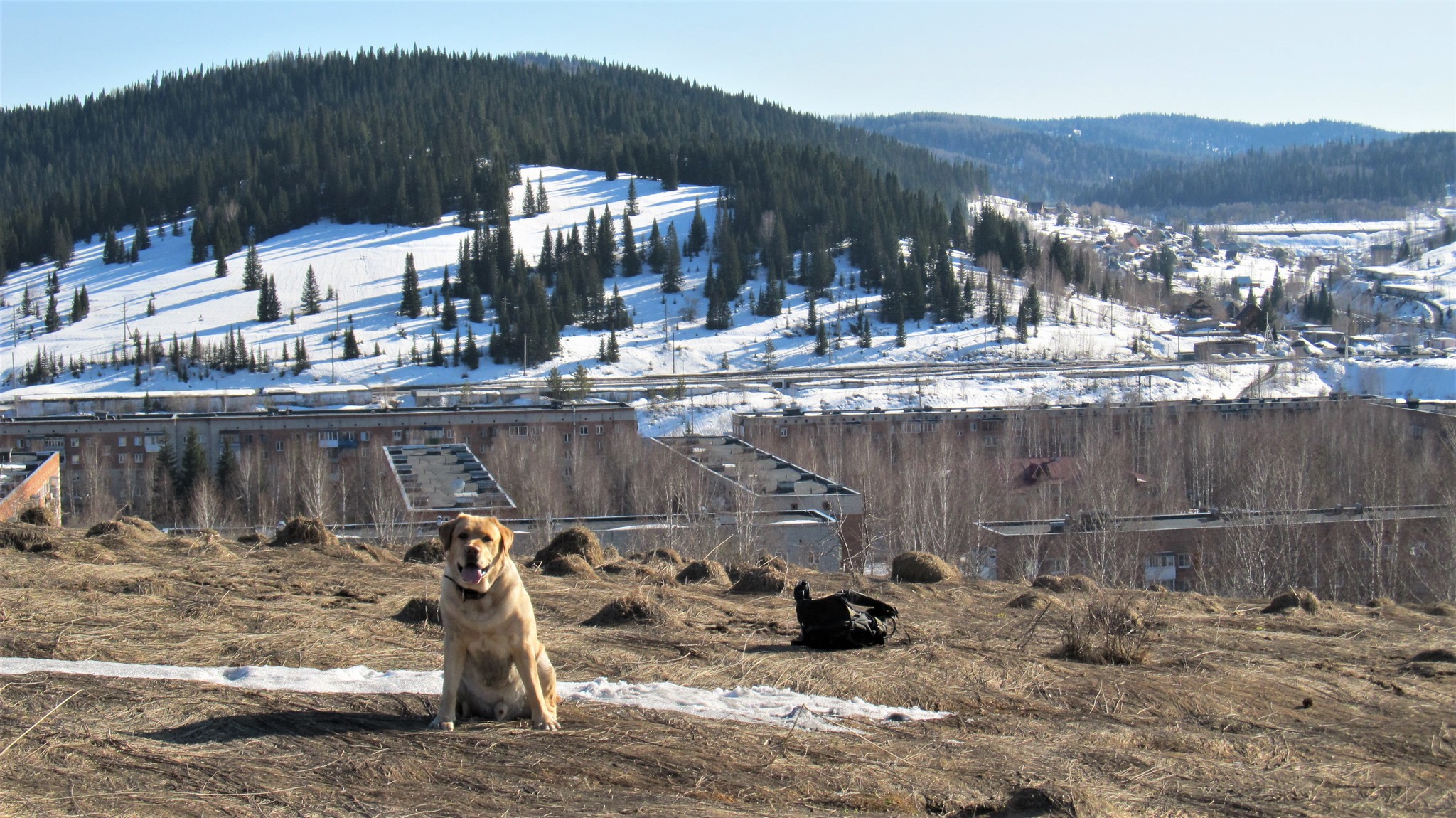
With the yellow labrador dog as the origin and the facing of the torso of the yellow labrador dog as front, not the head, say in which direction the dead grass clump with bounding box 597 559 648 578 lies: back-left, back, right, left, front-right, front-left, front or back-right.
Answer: back

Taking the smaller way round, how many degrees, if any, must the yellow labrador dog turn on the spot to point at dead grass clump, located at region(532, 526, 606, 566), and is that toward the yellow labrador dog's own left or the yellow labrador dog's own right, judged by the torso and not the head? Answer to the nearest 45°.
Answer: approximately 180°

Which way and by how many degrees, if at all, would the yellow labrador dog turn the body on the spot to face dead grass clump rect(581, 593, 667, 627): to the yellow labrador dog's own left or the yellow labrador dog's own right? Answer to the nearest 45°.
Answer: approximately 180°

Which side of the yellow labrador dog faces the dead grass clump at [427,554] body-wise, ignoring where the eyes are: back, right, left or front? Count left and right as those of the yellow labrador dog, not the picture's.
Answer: back

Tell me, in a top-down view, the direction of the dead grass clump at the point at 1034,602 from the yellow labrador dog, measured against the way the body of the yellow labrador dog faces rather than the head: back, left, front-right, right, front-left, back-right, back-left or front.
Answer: back-left

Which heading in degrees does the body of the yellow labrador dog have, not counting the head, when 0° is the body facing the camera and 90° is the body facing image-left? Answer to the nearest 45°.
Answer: approximately 0°
